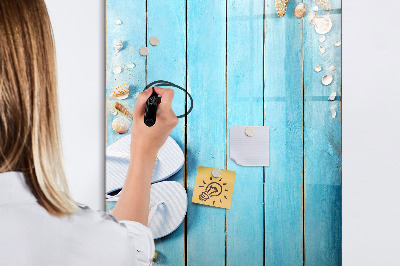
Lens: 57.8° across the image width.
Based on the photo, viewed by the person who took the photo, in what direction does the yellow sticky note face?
facing the viewer

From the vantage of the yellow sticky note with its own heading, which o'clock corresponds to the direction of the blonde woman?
The blonde woman is roughly at 1 o'clock from the yellow sticky note.

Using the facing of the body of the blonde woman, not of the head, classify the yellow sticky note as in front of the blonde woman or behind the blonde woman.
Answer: in front

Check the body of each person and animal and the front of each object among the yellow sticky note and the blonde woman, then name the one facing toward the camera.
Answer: the yellow sticky note

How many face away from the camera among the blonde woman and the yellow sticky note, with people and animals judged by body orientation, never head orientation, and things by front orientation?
1

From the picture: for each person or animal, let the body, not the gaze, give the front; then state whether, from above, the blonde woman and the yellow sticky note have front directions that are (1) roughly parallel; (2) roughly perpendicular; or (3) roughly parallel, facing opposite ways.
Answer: roughly parallel, facing opposite ways

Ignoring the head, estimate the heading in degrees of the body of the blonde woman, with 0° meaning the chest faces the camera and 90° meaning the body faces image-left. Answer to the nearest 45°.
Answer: approximately 180°

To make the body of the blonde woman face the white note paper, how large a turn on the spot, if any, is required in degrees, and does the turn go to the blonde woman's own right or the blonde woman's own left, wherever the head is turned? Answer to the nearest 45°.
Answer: approximately 45° to the blonde woman's own right
